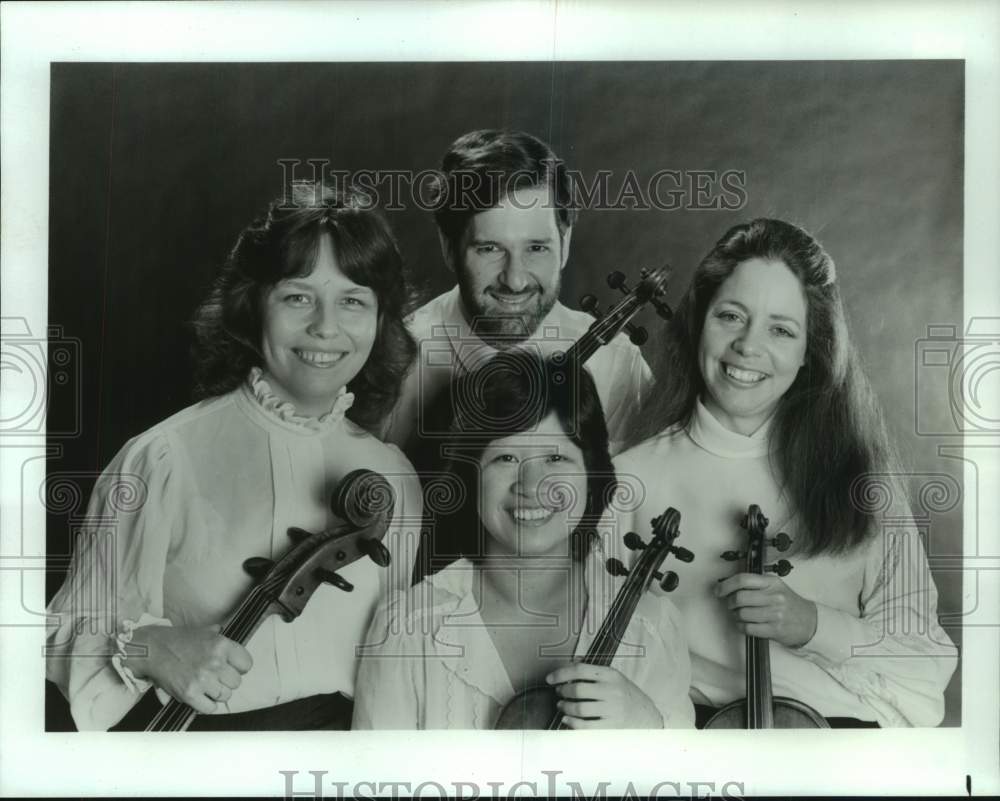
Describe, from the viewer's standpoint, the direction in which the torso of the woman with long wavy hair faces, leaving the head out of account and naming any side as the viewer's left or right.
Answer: facing the viewer and to the left of the viewer

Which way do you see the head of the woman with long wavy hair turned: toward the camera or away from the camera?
toward the camera
